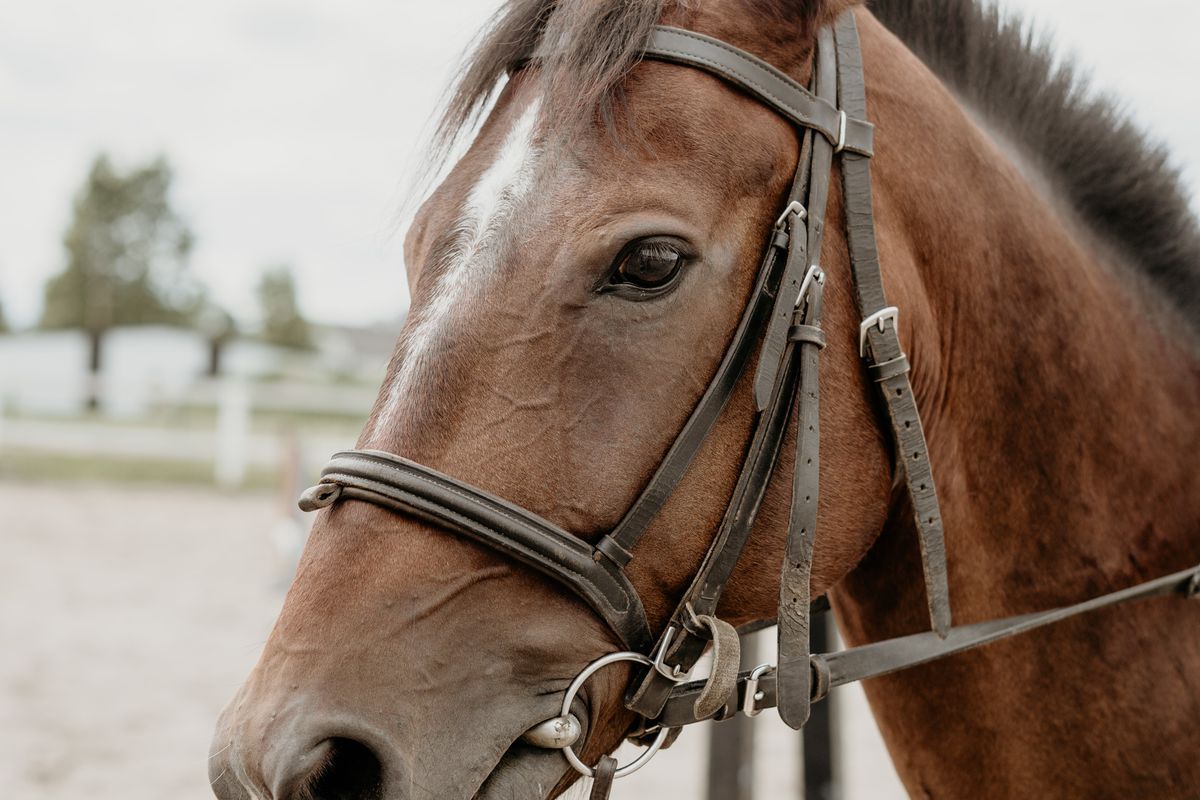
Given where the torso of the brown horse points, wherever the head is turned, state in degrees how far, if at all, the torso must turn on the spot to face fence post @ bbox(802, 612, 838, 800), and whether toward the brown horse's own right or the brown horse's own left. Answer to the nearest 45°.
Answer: approximately 135° to the brown horse's own right

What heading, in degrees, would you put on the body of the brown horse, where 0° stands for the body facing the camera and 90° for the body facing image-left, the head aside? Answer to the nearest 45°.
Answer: approximately 45°

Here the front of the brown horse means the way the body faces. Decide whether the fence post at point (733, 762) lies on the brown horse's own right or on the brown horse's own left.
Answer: on the brown horse's own right
